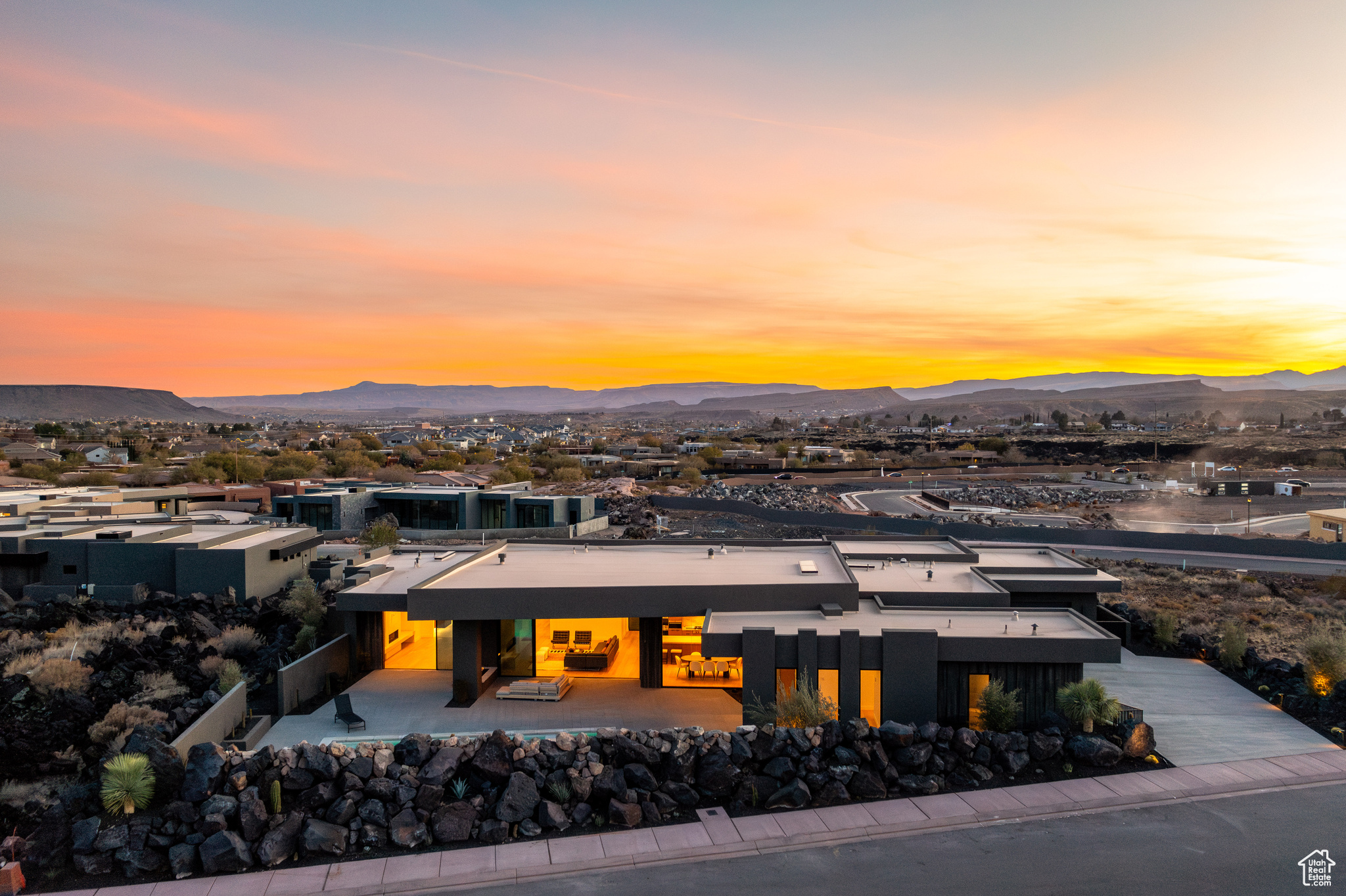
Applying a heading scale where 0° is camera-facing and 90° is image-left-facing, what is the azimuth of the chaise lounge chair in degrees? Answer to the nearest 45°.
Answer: approximately 315°

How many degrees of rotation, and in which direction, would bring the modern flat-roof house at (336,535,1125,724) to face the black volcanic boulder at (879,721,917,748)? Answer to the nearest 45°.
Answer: approximately 45° to its left

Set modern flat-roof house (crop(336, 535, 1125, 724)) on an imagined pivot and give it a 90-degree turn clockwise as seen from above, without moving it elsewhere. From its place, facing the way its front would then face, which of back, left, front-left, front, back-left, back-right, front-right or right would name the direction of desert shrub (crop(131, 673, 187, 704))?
front

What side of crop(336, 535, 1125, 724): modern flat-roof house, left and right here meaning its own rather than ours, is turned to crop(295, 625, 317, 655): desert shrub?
right

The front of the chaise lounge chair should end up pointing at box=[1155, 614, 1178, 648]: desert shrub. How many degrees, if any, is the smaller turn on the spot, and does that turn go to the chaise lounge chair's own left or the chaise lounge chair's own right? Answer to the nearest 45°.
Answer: approximately 45° to the chaise lounge chair's own left

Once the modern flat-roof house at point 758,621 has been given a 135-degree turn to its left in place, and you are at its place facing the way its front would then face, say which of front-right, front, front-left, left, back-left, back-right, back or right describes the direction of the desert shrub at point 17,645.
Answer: back-left

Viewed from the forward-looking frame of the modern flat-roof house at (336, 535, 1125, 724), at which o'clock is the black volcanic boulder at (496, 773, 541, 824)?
The black volcanic boulder is roughly at 1 o'clock from the modern flat-roof house.

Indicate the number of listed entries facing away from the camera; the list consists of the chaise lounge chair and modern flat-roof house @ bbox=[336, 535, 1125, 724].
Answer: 0

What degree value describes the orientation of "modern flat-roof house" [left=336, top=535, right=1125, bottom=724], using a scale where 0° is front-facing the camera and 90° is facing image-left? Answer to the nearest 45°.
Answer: approximately 0°

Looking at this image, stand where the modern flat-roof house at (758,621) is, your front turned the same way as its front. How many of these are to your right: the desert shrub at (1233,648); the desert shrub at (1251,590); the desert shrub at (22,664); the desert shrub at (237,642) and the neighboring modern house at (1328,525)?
2

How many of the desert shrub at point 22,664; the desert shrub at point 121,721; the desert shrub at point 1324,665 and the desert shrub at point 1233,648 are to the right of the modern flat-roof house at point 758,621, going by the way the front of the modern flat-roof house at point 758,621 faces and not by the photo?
2

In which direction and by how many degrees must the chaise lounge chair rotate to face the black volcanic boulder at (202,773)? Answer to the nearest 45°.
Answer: approximately 90° to its right
